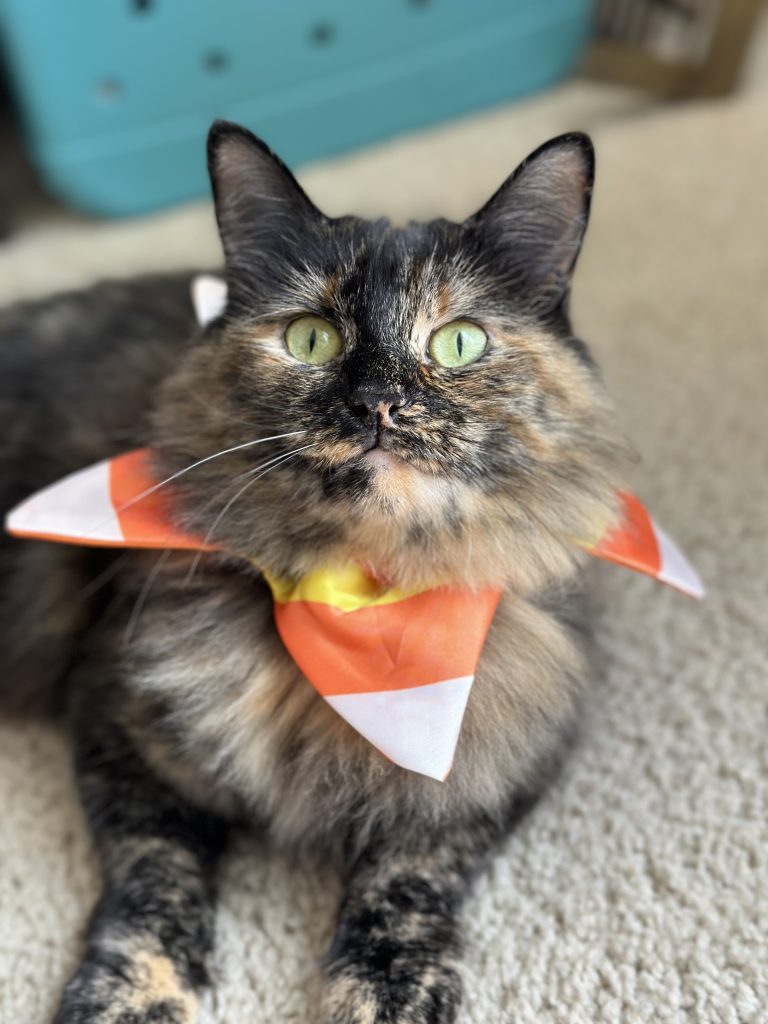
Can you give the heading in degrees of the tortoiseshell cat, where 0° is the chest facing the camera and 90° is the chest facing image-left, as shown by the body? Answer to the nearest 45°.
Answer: approximately 315°

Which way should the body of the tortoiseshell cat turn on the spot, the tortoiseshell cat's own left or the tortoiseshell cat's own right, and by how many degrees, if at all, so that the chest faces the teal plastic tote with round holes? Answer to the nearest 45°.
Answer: approximately 135° to the tortoiseshell cat's own left
